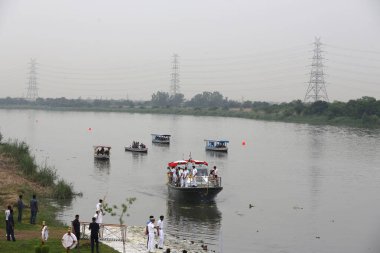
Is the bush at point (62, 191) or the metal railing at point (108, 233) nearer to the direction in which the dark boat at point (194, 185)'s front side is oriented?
the metal railing

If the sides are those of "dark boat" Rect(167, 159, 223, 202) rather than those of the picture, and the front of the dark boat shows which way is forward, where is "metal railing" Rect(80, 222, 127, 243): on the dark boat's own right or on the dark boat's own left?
on the dark boat's own right

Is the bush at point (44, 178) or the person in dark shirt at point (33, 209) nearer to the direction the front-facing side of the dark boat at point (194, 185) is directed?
the person in dark shirt

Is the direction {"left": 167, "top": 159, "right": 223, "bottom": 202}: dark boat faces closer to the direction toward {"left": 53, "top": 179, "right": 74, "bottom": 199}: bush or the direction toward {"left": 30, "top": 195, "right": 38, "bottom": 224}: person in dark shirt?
the person in dark shirt

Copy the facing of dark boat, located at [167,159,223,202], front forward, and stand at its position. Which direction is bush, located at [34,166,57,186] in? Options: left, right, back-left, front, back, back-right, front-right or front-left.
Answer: back-right

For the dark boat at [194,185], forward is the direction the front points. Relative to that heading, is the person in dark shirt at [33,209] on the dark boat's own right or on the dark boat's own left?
on the dark boat's own right
